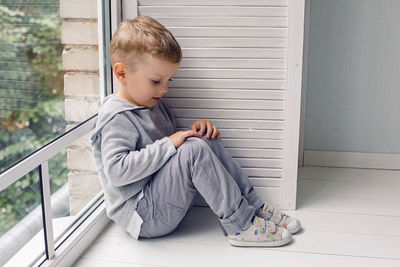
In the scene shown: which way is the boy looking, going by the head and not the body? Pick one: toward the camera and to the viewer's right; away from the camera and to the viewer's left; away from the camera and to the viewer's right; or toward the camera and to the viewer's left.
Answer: toward the camera and to the viewer's right

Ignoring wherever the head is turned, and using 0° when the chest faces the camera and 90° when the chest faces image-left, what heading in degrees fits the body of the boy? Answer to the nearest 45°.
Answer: approximately 270°
